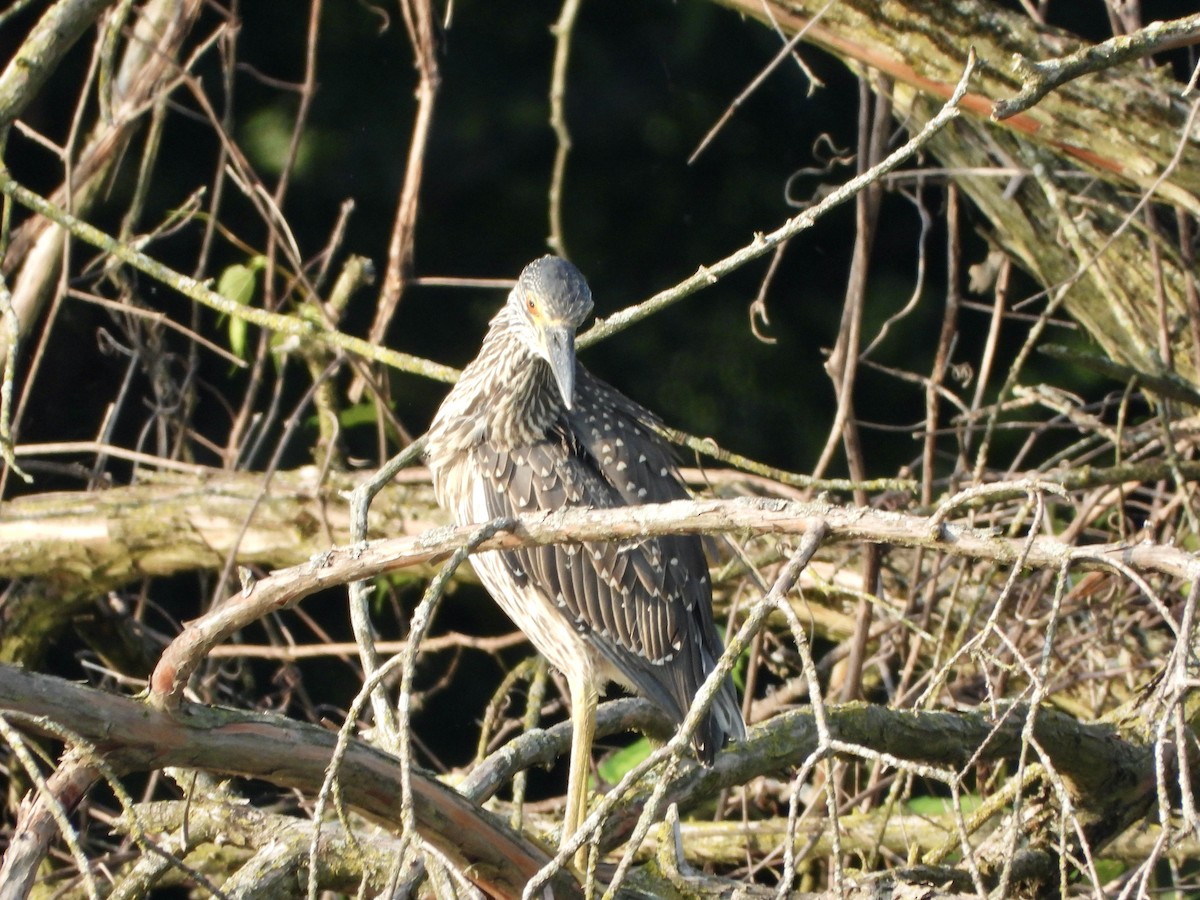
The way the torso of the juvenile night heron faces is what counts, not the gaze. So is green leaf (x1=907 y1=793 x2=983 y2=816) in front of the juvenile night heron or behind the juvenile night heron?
behind

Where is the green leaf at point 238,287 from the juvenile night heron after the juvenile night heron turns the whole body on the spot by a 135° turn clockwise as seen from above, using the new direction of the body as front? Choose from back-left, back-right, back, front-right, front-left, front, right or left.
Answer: left

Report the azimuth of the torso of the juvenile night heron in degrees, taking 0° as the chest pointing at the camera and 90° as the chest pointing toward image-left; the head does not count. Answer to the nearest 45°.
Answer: approximately 90°

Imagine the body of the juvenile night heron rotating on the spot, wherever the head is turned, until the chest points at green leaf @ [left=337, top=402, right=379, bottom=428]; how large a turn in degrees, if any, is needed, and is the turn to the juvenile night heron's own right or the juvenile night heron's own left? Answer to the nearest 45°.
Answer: approximately 45° to the juvenile night heron's own right

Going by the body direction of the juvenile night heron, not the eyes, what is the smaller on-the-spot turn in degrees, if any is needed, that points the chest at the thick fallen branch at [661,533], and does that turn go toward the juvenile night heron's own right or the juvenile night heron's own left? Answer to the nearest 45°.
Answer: approximately 90° to the juvenile night heron's own left
